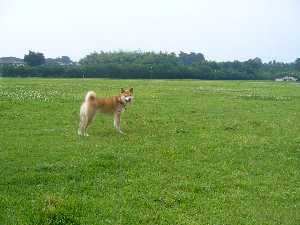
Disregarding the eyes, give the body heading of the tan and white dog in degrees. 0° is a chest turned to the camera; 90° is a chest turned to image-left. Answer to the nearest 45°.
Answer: approximately 270°
